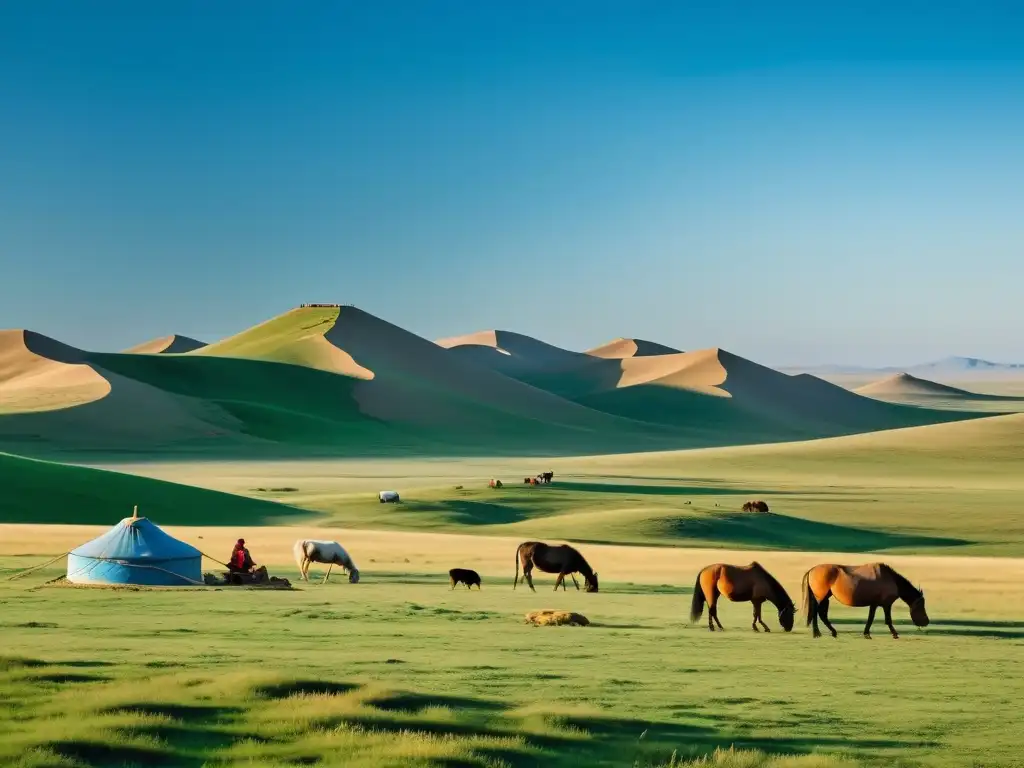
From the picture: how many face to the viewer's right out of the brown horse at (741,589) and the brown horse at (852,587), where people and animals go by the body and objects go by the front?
2

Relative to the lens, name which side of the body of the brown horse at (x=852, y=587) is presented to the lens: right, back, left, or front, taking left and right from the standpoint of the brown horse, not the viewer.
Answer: right

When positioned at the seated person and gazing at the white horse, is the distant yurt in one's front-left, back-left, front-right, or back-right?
back-left

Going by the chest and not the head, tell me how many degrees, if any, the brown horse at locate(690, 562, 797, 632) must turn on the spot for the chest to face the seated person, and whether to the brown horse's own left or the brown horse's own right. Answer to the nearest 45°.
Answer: approximately 135° to the brown horse's own left

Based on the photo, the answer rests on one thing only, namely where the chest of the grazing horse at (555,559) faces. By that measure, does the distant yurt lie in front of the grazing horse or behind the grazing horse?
behind

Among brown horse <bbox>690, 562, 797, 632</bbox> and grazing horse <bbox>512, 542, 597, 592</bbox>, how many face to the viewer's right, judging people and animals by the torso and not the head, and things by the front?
2

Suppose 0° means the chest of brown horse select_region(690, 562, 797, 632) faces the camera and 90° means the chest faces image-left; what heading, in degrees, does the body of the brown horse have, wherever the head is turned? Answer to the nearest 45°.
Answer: approximately 270°

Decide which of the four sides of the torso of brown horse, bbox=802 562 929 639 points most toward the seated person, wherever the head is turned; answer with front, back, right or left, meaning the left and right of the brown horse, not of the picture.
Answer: back

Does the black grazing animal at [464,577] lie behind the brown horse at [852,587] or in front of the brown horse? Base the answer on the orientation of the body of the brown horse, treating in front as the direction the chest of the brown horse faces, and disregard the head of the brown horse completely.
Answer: behind

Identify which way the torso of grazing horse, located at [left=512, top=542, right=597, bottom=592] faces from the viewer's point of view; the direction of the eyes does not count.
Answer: to the viewer's right

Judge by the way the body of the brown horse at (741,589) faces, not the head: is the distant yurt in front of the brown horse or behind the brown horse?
behind

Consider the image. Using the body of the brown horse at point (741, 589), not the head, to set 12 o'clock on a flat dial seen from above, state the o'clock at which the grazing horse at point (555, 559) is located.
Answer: The grazing horse is roughly at 8 o'clock from the brown horse.

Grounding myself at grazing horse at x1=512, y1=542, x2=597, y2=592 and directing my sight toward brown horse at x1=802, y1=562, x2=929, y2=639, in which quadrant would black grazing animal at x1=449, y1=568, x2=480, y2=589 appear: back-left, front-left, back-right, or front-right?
back-right

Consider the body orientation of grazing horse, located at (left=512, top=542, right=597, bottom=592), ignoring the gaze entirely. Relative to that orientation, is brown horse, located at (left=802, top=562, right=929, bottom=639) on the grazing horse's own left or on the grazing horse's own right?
on the grazing horse's own right
